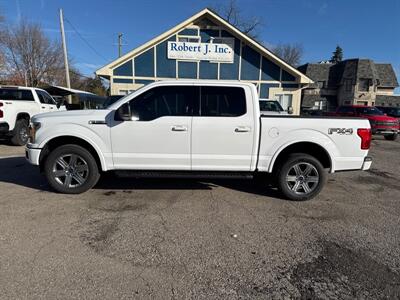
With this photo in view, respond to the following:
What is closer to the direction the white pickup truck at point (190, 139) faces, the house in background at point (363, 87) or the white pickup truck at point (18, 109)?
the white pickup truck

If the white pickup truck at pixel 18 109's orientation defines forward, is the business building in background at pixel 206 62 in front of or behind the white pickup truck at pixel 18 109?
in front

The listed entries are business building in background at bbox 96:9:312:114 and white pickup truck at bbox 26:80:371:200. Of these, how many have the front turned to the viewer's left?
1

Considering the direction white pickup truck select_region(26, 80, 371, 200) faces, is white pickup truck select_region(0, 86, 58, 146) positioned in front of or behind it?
in front

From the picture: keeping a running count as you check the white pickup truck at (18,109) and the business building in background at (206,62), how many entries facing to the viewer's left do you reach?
0

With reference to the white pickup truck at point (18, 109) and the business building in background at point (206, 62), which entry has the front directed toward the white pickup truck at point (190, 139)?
the business building in background

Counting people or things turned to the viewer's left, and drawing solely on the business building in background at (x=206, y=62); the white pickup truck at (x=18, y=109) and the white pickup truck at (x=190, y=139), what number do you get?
1

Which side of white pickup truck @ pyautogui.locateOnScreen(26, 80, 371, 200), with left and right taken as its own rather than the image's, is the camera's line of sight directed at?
left

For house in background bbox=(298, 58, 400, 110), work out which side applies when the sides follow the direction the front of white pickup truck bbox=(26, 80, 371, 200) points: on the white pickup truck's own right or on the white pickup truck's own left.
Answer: on the white pickup truck's own right

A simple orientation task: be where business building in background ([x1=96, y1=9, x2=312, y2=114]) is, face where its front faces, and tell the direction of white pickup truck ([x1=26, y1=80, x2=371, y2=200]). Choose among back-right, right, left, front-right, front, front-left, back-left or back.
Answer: front

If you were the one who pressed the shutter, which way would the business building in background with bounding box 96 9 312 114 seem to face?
facing the viewer

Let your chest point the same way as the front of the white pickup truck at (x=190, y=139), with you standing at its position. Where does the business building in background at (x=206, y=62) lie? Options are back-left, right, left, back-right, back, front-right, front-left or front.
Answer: right

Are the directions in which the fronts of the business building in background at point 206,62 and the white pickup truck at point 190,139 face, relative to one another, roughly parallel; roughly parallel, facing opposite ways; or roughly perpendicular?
roughly perpendicular

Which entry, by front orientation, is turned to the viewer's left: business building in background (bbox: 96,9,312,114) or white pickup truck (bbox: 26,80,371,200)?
the white pickup truck
